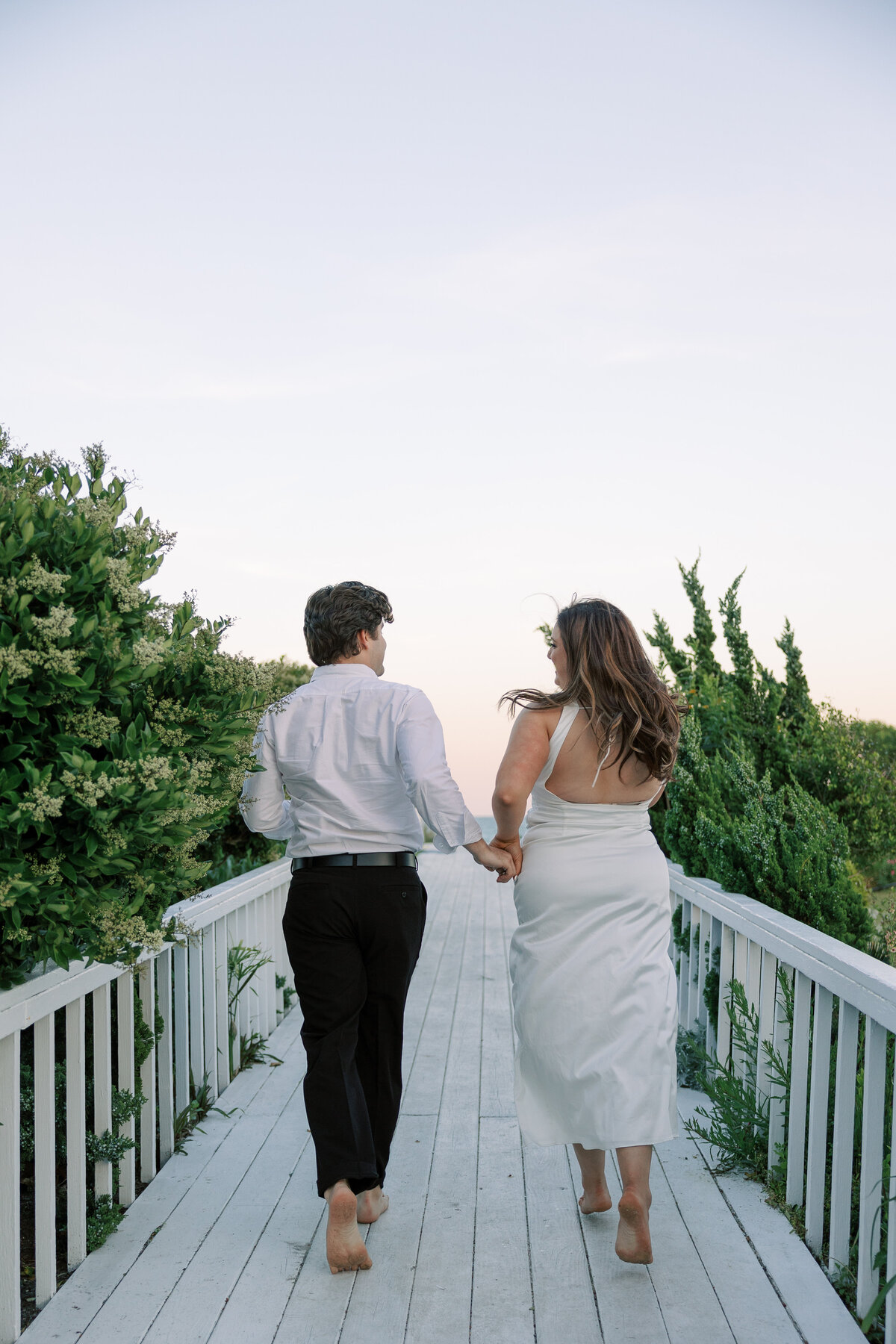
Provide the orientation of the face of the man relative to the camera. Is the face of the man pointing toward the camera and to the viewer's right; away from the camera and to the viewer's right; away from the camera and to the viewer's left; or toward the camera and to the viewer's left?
away from the camera and to the viewer's right

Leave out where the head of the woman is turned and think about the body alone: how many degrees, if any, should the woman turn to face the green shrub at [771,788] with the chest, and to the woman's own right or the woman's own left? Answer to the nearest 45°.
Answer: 0° — they already face it

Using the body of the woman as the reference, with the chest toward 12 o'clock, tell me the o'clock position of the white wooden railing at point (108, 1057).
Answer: The white wooden railing is roughly at 9 o'clock from the woman.

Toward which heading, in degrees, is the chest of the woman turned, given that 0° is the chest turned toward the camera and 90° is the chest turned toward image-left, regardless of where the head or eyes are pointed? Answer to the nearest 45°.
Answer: approximately 180°
